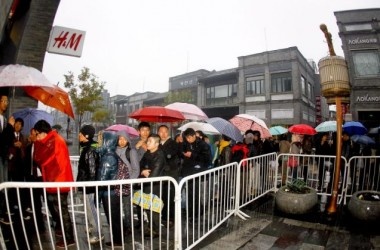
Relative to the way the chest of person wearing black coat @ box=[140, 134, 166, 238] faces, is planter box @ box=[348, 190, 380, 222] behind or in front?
behind

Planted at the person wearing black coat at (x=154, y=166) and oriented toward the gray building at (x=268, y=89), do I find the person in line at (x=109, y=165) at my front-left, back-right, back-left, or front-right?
back-left

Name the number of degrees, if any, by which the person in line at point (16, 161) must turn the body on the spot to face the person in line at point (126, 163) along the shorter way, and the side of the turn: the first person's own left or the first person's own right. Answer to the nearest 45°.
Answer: approximately 45° to the first person's own left

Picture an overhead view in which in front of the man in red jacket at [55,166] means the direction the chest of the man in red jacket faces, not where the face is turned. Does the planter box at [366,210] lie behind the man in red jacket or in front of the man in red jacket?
behind

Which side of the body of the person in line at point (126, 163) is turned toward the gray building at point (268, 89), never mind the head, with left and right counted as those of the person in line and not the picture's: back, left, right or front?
back

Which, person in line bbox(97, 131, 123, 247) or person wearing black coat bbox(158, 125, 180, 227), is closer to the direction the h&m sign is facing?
the person in line

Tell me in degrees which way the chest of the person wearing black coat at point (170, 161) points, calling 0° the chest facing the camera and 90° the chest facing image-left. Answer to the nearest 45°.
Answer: approximately 45°

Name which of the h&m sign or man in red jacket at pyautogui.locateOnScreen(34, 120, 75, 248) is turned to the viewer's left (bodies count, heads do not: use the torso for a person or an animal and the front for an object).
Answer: the man in red jacket

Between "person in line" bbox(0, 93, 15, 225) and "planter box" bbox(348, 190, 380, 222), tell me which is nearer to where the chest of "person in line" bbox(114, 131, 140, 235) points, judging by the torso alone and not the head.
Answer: the person in line
